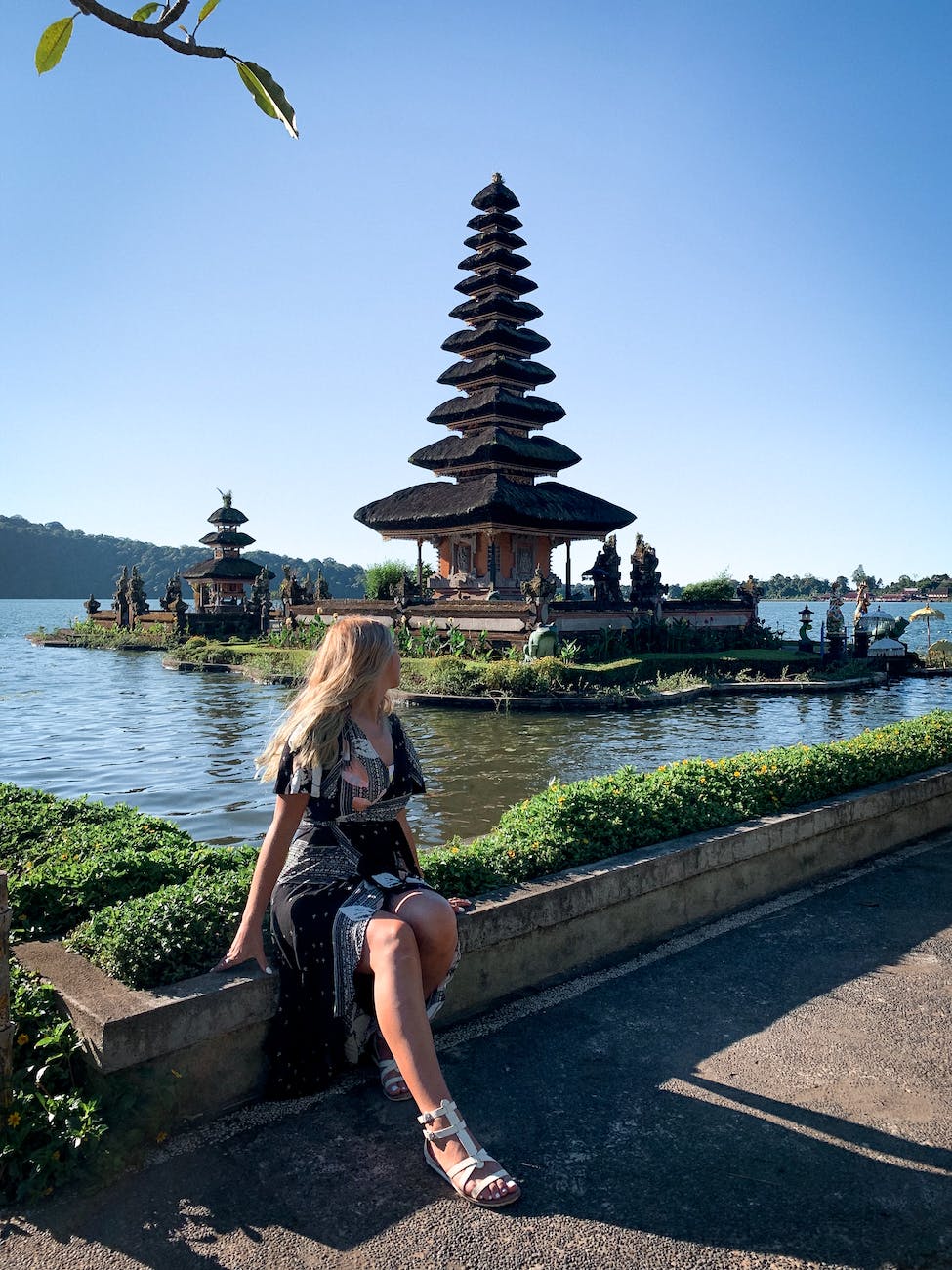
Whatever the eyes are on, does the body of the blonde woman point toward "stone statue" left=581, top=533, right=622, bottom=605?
no

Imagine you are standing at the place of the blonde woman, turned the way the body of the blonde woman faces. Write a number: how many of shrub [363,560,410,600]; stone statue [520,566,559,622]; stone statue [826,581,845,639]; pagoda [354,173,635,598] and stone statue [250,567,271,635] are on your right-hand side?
0

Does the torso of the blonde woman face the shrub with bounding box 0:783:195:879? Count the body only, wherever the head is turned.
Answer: no

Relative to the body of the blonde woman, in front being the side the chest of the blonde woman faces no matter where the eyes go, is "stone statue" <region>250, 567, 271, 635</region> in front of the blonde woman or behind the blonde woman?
behind

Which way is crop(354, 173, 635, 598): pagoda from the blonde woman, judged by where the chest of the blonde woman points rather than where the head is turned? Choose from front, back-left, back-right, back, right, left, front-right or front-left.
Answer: back-left

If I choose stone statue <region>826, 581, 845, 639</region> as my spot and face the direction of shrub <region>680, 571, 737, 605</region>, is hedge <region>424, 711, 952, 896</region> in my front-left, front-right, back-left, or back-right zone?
back-left

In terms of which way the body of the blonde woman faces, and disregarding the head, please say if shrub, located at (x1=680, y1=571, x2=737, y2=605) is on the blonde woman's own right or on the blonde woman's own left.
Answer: on the blonde woman's own left

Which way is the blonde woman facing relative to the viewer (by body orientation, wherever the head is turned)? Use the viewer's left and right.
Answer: facing the viewer and to the right of the viewer

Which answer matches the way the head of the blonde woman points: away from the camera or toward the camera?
away from the camera

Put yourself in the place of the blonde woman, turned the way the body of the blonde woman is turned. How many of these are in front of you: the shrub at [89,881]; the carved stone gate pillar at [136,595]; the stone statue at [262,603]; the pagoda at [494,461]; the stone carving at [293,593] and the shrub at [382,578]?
0

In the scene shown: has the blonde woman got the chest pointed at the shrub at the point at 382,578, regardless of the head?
no

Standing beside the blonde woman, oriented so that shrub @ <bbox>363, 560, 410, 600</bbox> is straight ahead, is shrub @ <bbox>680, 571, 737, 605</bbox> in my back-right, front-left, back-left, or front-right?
front-right

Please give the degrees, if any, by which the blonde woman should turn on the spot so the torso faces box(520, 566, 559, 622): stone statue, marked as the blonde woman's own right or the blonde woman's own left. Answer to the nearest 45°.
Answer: approximately 135° to the blonde woman's own left

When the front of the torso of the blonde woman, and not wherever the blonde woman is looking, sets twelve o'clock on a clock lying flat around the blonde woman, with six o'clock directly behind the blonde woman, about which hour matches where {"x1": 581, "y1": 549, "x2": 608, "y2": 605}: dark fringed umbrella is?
The dark fringed umbrella is roughly at 8 o'clock from the blonde woman.

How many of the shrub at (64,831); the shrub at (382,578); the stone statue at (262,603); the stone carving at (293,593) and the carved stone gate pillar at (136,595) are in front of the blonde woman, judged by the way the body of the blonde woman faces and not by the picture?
0

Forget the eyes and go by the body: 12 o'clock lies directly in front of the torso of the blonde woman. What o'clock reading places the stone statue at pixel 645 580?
The stone statue is roughly at 8 o'clock from the blonde woman.

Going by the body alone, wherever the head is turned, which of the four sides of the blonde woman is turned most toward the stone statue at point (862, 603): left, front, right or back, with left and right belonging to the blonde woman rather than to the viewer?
left
